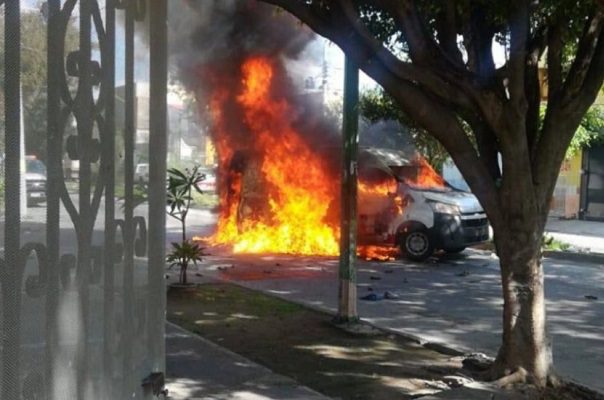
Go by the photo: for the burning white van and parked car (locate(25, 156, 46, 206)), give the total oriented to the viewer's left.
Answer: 0

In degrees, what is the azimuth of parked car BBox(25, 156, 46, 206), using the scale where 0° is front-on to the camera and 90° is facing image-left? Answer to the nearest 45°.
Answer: approximately 0°

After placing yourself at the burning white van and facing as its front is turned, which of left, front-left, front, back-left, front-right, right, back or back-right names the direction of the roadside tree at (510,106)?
front-right

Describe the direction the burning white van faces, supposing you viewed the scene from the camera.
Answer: facing the viewer and to the right of the viewer

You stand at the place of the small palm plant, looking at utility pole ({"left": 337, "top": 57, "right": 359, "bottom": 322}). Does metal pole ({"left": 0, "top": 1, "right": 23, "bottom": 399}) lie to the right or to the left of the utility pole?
right
